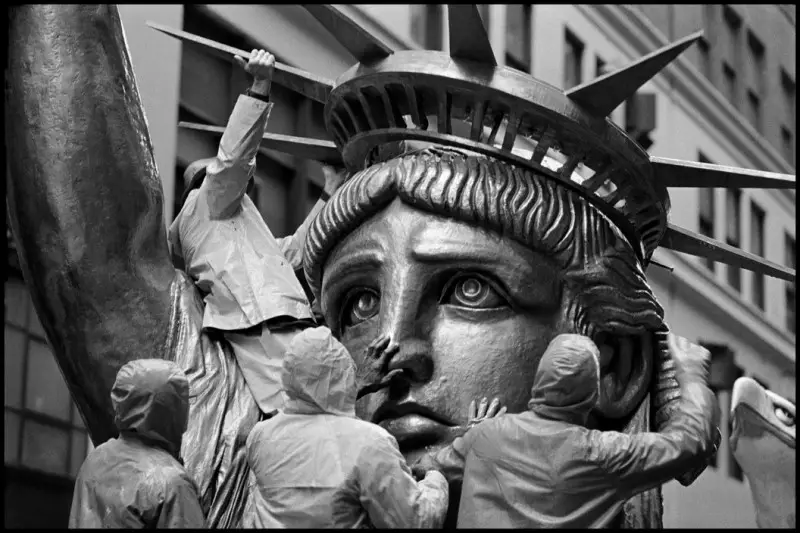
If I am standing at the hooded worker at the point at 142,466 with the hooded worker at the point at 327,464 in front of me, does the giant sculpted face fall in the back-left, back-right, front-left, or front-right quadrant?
front-left

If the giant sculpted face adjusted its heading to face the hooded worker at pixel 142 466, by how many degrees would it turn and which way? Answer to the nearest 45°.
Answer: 0° — it already faces them

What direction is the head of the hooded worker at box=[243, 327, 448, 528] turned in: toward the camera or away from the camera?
away from the camera

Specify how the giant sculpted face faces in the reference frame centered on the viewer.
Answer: facing the viewer and to the left of the viewer

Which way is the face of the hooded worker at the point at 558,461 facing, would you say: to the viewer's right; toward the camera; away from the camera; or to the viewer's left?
away from the camera

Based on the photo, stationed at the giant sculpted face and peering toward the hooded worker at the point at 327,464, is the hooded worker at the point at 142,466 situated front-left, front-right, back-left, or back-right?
front-right
